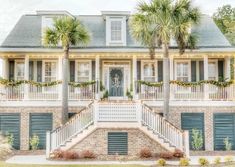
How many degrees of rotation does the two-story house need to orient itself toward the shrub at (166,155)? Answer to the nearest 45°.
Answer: approximately 45° to its left

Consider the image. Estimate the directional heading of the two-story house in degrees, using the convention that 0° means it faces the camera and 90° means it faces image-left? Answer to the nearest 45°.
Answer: approximately 0°

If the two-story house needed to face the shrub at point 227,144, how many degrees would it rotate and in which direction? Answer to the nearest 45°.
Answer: approximately 90° to its left

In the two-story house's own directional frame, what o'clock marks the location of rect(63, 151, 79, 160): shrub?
The shrub is roughly at 1 o'clock from the two-story house.
